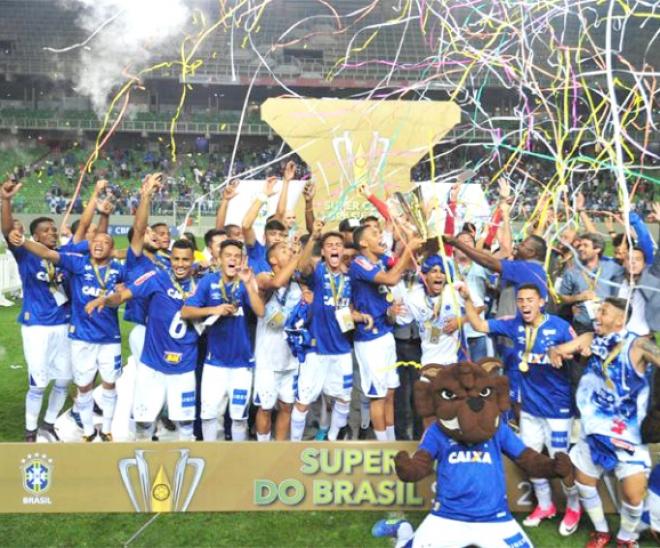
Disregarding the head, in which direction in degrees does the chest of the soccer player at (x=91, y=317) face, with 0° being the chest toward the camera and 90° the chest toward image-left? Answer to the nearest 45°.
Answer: approximately 0°

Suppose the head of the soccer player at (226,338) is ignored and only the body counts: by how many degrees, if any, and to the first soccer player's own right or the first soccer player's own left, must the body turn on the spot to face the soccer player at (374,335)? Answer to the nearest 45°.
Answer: approximately 90° to the first soccer player's own left
